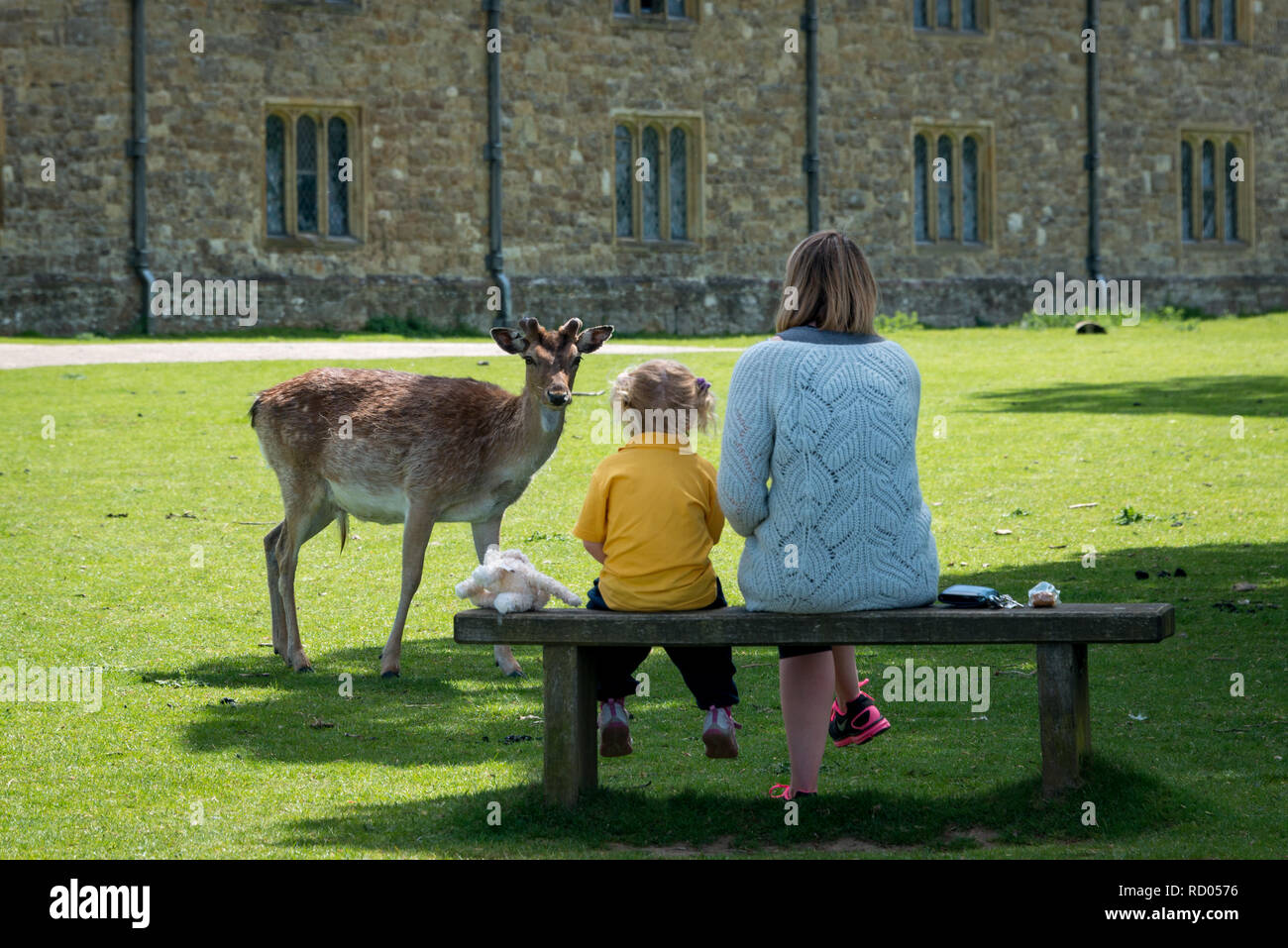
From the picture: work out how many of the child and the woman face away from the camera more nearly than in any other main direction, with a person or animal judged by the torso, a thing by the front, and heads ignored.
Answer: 2

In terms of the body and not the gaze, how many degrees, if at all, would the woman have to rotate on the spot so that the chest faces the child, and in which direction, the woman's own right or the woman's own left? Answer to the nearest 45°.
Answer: approximately 45° to the woman's own left

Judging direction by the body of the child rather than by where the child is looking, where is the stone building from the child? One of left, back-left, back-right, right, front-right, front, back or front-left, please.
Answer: front

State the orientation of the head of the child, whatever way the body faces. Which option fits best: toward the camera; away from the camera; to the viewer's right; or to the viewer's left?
away from the camera

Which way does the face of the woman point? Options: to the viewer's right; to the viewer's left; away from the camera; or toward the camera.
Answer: away from the camera

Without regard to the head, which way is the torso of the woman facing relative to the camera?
away from the camera

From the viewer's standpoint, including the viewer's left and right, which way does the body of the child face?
facing away from the viewer

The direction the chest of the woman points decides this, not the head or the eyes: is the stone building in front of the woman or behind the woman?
in front

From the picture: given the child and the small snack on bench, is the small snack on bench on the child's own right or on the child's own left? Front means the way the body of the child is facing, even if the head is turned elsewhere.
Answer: on the child's own right
